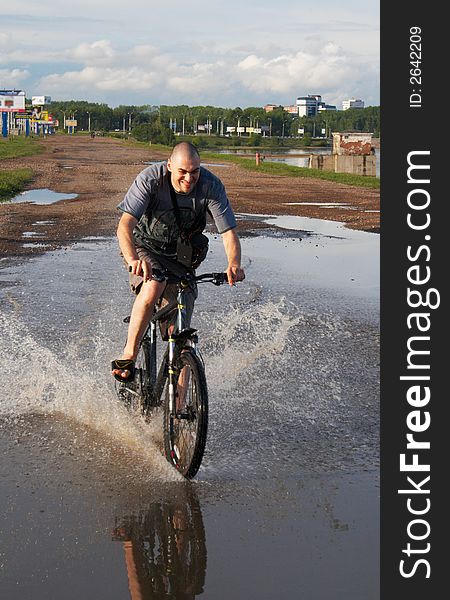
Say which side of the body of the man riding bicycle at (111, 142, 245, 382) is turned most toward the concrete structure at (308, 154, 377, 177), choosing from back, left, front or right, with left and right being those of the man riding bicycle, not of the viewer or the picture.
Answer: back

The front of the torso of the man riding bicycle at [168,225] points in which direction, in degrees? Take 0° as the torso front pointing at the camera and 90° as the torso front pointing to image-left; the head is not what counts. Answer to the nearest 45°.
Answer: approximately 0°

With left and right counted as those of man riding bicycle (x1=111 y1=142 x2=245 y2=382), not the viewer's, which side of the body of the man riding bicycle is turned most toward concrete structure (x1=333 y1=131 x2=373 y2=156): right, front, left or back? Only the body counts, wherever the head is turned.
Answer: back
